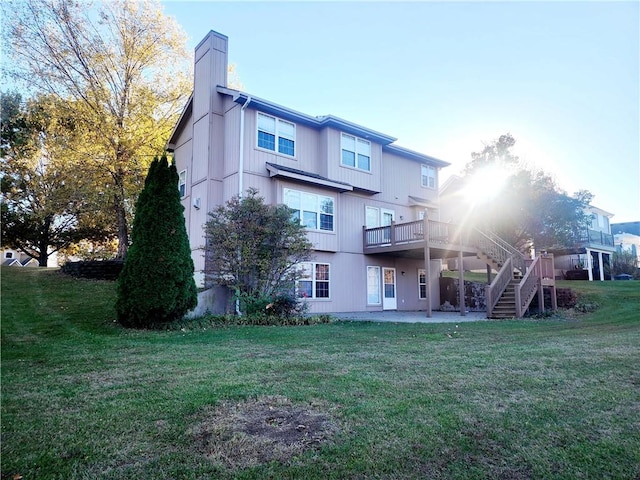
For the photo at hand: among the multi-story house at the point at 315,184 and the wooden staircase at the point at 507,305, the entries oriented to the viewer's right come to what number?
0

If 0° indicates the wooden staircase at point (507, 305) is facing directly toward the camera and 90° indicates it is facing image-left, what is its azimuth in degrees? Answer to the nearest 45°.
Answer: approximately 45°

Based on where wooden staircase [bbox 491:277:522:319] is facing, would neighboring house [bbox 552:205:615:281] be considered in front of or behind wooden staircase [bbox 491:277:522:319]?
behind

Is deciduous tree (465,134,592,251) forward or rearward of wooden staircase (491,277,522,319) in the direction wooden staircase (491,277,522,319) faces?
rearward
